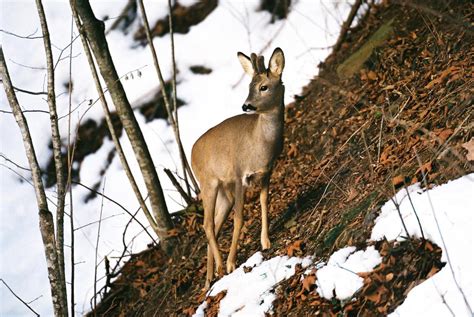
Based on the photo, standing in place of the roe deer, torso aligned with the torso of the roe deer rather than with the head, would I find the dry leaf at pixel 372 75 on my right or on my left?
on my left

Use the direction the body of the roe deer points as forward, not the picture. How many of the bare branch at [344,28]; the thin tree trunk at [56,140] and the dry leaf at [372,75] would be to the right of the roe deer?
1

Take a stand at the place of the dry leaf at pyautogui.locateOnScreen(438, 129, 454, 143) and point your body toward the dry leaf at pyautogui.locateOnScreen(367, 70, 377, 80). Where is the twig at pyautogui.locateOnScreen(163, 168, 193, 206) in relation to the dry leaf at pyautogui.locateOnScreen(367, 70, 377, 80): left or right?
left

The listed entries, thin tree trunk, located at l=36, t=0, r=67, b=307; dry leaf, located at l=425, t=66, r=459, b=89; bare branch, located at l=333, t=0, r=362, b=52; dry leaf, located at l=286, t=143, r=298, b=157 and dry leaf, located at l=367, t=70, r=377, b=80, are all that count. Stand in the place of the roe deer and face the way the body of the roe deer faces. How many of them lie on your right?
1

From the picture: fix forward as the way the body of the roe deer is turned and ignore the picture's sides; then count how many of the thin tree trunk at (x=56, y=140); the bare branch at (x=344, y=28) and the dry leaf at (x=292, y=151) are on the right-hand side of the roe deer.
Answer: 1

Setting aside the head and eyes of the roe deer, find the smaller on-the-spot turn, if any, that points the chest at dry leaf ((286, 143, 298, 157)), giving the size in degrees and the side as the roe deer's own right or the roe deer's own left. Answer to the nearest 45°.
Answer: approximately 135° to the roe deer's own left
